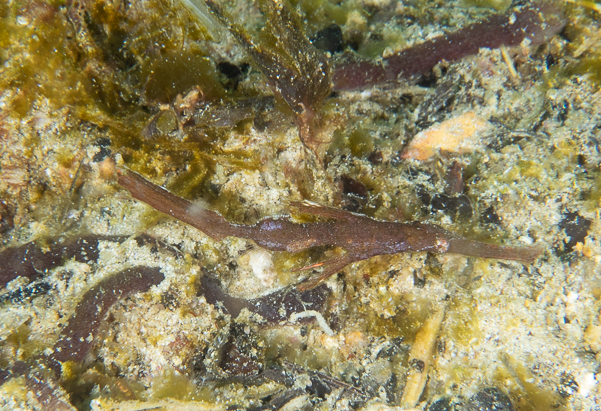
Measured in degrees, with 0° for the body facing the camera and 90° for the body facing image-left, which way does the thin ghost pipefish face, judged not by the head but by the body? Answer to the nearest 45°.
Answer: approximately 270°

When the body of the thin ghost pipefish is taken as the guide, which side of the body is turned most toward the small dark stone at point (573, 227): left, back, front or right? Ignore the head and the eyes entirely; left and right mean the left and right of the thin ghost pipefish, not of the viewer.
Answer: front

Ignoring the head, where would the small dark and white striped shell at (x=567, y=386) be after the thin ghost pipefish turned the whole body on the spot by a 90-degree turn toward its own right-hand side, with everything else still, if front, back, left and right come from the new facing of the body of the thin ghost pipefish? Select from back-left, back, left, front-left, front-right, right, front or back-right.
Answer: left
